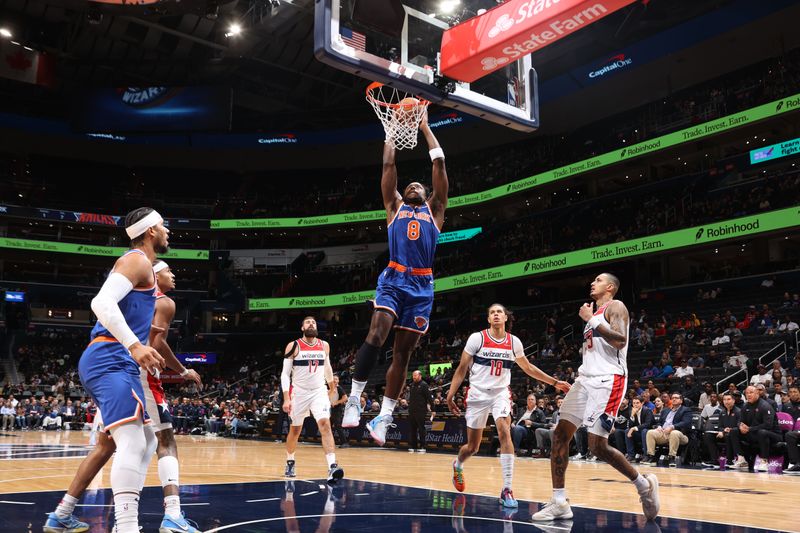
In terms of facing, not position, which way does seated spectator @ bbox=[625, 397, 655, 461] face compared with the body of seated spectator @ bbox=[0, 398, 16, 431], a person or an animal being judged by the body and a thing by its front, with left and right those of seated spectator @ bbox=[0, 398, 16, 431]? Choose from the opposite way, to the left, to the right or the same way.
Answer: to the right

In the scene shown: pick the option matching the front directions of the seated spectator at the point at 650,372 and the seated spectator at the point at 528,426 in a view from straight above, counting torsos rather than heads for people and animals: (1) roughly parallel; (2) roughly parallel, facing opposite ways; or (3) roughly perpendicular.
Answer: roughly parallel

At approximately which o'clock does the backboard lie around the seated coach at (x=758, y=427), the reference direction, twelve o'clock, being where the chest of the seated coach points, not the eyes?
The backboard is roughly at 11 o'clock from the seated coach.

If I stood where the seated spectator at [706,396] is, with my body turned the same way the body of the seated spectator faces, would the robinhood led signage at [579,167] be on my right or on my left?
on my right

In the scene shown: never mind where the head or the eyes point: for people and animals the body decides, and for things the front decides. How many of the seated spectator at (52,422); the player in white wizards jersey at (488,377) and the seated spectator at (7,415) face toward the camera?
3

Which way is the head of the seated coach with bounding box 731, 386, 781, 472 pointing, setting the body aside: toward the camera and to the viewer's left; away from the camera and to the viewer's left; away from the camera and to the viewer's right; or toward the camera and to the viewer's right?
toward the camera and to the viewer's left

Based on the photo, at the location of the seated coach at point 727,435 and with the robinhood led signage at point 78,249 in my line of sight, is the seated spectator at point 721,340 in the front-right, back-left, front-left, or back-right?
front-right

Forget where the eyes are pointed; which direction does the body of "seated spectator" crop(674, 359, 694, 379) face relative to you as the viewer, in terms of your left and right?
facing the viewer and to the left of the viewer

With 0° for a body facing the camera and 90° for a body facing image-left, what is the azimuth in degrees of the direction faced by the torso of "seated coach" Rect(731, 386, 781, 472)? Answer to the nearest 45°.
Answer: approximately 45°

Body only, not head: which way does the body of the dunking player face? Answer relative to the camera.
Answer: toward the camera

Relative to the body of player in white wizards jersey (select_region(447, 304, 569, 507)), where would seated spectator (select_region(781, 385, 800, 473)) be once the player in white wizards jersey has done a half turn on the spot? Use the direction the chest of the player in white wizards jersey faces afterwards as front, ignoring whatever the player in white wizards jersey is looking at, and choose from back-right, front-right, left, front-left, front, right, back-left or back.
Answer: front-right

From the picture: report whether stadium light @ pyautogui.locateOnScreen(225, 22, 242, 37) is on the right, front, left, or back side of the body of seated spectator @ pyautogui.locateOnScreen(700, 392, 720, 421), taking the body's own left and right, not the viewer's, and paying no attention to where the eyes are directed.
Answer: right

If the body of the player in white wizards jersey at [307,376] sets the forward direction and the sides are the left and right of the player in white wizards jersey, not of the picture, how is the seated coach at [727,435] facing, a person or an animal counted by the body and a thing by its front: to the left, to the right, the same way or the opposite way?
to the right

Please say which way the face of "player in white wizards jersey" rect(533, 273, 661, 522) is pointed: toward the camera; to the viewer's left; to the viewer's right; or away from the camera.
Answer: to the viewer's left

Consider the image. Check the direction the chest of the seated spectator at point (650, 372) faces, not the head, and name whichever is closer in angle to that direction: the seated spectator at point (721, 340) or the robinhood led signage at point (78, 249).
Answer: the robinhood led signage

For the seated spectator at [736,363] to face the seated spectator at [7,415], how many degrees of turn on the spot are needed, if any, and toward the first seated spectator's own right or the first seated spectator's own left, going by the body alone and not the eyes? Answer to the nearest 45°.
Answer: approximately 45° to the first seated spectator's own right

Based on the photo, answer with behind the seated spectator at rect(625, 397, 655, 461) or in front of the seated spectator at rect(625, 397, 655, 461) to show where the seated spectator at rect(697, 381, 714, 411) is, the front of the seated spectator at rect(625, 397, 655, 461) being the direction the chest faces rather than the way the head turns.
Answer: behind
